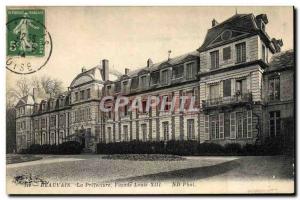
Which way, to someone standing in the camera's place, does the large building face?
facing the viewer and to the left of the viewer
